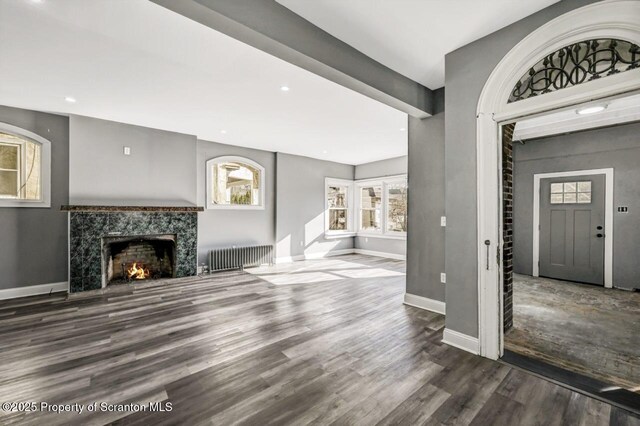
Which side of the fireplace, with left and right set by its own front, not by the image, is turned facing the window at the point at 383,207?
left

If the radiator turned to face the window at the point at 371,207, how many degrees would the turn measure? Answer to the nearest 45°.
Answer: approximately 45° to its left

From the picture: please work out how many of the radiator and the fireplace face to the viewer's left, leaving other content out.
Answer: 0

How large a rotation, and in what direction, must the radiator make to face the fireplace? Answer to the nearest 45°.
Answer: approximately 135° to its right

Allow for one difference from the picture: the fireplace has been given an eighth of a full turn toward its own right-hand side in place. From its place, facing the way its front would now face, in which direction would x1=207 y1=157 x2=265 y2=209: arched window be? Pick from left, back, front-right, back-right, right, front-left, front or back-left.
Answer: back-left

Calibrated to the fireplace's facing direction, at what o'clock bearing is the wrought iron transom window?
The wrought iron transom window is roughly at 11 o'clock from the fireplace.

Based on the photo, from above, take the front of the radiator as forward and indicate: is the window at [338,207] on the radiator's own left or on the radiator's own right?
on the radiator's own left

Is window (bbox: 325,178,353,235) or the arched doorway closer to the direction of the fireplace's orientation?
the arched doorway

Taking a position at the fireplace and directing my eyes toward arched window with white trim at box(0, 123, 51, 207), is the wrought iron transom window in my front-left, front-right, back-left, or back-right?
back-left

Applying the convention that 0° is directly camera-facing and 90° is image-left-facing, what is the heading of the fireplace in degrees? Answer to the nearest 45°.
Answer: approximately 0°

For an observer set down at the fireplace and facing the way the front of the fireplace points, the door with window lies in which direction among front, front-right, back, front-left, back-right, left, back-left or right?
front-left

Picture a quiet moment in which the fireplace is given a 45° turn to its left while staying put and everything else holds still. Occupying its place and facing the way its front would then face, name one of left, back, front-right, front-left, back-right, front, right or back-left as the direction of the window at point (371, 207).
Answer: front-left

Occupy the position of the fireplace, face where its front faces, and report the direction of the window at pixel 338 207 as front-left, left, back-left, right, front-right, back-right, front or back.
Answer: left

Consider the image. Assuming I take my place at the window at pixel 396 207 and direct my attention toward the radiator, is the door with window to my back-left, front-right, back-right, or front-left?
back-left

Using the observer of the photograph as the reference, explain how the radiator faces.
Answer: facing the viewer and to the right of the viewer
